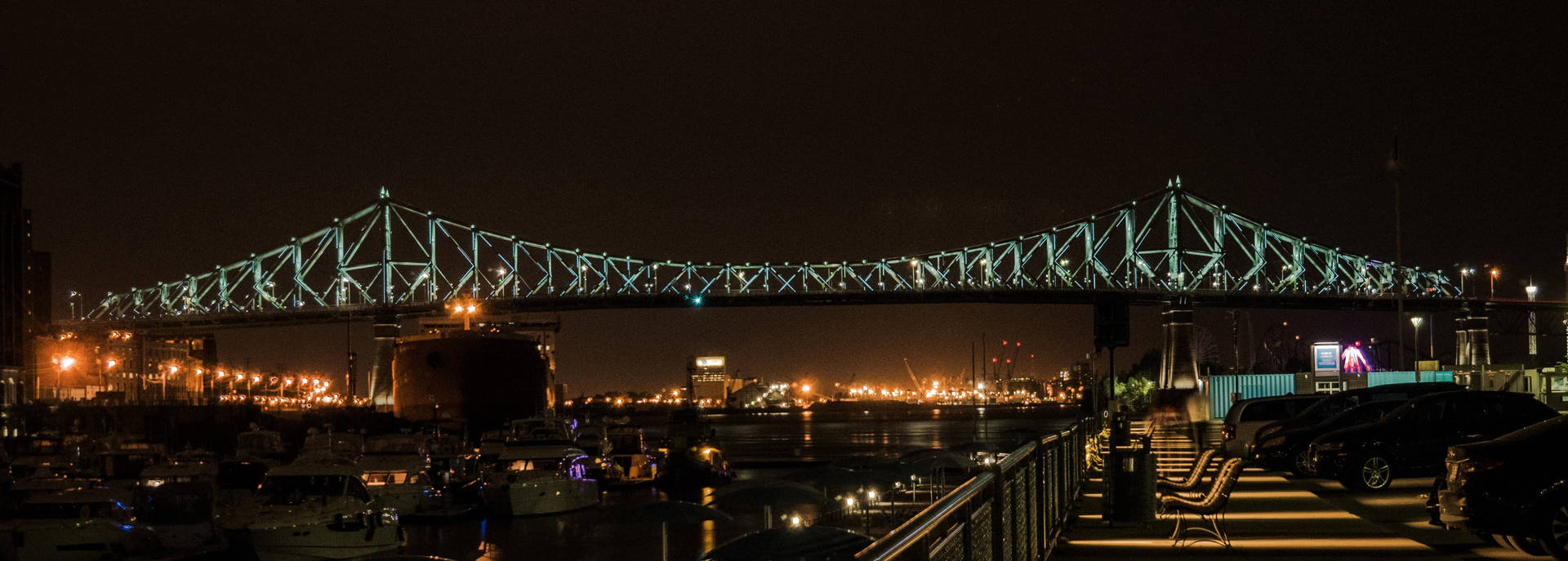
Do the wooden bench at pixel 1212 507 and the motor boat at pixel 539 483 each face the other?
no

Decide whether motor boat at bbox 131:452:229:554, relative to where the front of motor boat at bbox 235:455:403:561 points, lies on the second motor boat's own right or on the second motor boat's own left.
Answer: on the second motor boat's own right

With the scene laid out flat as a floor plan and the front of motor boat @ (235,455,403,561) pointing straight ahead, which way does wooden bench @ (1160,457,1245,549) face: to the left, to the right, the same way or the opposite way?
to the right

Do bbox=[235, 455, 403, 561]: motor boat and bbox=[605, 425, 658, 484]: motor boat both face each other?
no

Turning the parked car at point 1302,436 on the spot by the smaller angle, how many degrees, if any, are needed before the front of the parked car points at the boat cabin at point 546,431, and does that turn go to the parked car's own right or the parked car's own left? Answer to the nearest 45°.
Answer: approximately 90° to the parked car's own right

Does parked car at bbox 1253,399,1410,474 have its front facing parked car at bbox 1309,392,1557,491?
no
